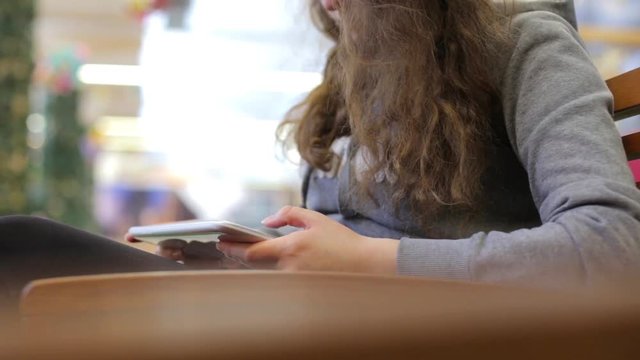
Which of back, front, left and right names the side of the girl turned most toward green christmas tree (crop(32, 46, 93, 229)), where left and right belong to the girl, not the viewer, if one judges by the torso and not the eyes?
right

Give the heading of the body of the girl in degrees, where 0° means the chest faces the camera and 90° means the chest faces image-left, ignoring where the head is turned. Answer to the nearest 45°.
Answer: approximately 45°

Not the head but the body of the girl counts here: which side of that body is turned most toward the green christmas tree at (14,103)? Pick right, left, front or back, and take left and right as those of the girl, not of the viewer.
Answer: right
